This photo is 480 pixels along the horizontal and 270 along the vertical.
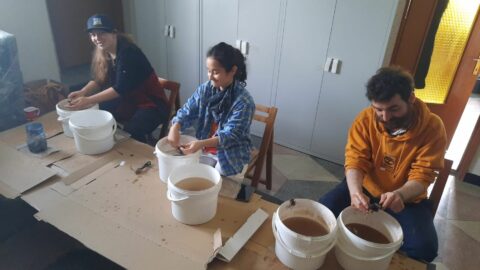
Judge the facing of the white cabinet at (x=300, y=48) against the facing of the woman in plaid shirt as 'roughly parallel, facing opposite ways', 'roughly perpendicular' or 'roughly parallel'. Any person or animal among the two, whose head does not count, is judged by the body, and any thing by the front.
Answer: roughly parallel

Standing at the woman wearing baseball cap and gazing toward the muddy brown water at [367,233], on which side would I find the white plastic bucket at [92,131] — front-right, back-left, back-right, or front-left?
front-right

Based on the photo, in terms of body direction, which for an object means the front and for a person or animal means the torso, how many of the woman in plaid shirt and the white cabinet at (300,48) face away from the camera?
0

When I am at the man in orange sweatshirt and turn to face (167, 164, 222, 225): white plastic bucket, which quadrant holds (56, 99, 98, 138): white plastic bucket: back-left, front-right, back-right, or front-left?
front-right

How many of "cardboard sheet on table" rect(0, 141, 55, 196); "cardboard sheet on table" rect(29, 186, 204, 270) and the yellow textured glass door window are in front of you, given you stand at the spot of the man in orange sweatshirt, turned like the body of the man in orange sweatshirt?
2

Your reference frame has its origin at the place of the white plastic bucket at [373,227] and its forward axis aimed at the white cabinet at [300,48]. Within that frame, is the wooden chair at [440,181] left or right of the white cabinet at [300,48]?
right

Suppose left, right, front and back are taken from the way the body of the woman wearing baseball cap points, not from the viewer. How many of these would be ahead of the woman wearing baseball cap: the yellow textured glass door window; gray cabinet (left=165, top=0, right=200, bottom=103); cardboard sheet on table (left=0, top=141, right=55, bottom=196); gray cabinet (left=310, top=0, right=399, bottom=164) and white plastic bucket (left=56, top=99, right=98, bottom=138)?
2

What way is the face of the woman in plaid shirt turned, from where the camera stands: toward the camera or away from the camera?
toward the camera

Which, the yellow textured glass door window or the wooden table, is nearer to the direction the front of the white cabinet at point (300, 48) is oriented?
the wooden table

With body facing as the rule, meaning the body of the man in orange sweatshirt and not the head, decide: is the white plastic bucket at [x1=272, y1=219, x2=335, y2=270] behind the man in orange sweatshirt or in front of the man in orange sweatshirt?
in front

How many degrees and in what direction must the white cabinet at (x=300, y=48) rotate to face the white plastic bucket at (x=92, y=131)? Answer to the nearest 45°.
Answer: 0° — it already faces it

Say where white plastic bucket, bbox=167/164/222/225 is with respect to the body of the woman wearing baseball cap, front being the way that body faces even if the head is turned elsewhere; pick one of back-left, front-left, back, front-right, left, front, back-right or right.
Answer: front-left

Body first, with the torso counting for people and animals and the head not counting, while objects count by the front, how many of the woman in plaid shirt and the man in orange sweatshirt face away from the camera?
0

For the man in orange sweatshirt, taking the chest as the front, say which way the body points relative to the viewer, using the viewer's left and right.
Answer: facing the viewer and to the left of the viewer

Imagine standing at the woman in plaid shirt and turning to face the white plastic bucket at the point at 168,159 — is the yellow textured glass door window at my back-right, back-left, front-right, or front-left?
back-left

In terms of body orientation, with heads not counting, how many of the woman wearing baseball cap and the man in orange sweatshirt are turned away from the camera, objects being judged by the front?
0

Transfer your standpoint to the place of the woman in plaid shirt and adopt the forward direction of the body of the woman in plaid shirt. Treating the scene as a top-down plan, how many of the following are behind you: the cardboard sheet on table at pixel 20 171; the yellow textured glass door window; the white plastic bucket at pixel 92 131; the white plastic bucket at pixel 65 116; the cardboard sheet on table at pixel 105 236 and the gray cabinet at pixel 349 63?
2
